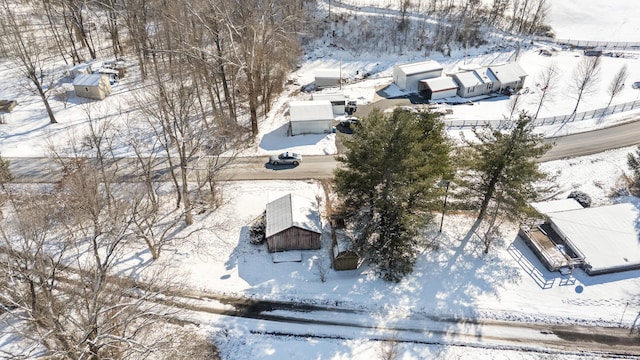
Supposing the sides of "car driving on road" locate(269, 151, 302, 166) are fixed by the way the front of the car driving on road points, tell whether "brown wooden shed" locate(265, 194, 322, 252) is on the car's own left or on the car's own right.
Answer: on the car's own left

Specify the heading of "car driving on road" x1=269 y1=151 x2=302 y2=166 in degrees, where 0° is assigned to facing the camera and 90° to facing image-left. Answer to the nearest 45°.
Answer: approximately 90°

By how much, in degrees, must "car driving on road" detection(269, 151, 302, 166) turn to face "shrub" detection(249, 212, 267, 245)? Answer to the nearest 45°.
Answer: approximately 90° to its left

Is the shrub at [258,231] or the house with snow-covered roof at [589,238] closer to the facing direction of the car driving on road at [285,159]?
the shrub

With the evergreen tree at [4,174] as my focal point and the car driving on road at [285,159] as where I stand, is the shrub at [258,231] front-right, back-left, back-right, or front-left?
front-left

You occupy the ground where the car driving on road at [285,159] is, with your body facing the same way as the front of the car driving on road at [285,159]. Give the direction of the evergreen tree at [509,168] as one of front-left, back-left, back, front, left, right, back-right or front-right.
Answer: back-left

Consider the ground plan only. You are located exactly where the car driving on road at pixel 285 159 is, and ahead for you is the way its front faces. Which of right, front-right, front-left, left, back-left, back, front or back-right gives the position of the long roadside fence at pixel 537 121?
back

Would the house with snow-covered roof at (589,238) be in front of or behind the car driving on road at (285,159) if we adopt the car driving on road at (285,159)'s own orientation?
behind

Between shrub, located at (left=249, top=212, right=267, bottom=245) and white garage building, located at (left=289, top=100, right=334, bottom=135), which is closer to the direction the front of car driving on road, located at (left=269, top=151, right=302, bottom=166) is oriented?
the shrub

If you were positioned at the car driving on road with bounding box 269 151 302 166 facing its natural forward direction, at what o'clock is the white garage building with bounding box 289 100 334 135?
The white garage building is roughly at 4 o'clock from the car driving on road.

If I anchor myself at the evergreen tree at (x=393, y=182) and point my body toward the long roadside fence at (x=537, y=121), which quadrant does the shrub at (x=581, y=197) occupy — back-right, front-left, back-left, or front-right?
front-right

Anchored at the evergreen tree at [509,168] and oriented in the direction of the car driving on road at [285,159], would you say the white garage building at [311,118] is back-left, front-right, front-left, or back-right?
front-right

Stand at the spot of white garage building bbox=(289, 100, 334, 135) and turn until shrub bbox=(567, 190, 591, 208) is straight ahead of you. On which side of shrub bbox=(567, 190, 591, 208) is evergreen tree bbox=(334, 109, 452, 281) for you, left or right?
right

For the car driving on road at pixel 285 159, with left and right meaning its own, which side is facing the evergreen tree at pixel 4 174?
front

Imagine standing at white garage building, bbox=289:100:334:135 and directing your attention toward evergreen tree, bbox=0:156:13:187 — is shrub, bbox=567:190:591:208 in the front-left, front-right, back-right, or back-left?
back-left
